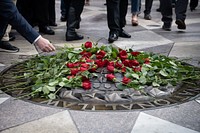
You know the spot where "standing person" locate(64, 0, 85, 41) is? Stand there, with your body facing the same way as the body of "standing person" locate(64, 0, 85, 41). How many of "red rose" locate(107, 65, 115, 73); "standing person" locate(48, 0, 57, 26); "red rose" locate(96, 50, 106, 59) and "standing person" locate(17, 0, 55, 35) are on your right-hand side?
2

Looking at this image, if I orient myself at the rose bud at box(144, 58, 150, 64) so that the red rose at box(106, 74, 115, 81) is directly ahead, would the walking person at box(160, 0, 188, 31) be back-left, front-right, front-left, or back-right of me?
back-right
